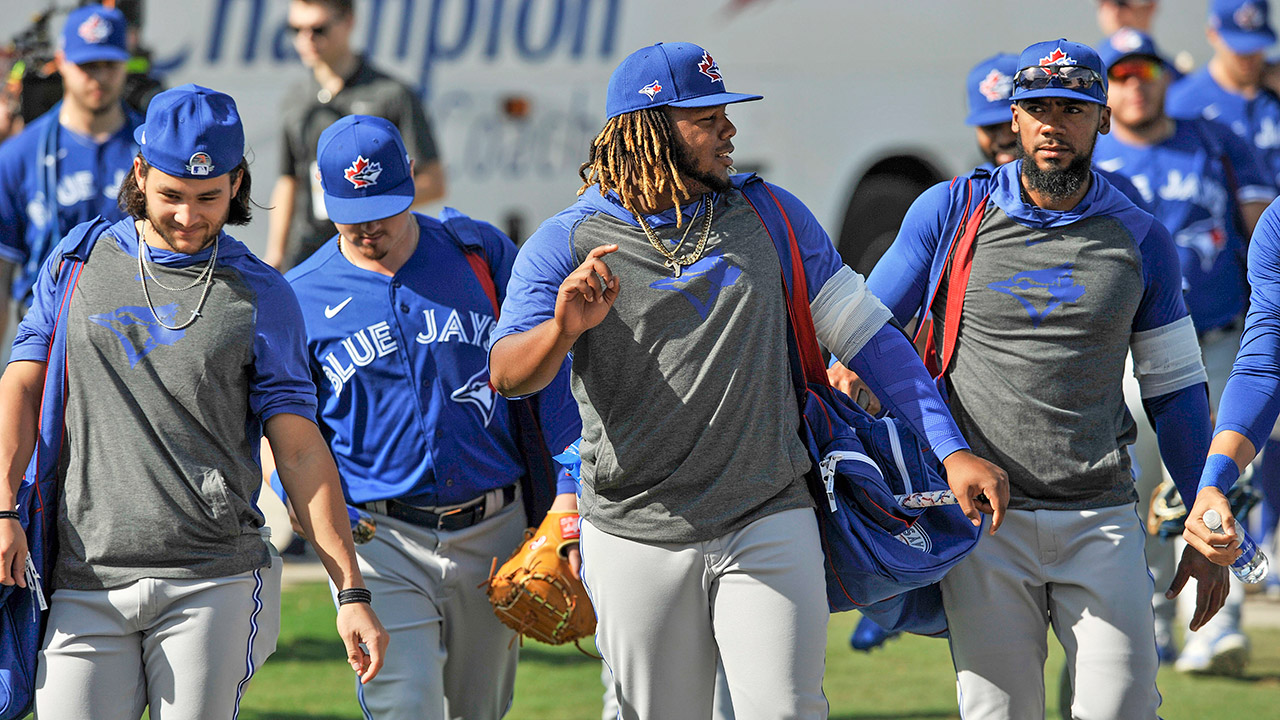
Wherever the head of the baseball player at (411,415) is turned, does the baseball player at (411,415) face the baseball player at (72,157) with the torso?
no

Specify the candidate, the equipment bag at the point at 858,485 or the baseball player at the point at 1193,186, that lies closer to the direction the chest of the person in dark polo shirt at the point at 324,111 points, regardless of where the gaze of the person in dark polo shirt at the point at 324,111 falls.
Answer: the equipment bag

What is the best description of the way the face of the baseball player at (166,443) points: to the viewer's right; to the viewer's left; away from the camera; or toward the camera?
toward the camera

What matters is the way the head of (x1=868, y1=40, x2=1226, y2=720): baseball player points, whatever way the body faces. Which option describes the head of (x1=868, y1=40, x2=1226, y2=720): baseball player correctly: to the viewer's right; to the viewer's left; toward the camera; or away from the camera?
toward the camera

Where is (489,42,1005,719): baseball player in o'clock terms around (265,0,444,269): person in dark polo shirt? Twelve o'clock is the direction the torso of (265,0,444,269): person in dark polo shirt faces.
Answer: (489,42,1005,719): baseball player is roughly at 10 o'clock from (265,0,444,269): person in dark polo shirt.

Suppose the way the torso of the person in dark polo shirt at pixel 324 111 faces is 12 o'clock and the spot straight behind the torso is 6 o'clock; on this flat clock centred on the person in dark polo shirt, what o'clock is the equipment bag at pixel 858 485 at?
The equipment bag is roughly at 10 o'clock from the person in dark polo shirt.

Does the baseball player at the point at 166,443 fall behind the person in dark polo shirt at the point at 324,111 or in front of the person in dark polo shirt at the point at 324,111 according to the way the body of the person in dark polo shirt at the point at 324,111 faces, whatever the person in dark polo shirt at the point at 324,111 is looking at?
in front

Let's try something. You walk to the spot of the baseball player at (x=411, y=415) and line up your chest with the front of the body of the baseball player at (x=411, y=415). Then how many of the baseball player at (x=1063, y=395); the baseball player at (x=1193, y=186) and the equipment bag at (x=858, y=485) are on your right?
0

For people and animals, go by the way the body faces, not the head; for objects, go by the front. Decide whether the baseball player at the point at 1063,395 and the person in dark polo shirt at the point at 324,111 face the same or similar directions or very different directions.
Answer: same or similar directions

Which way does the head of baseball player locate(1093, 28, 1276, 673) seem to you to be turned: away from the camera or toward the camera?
toward the camera

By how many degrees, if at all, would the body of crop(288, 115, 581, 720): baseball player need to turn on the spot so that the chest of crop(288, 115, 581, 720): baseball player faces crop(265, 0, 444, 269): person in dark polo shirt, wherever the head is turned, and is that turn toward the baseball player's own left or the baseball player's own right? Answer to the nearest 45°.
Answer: approximately 180°

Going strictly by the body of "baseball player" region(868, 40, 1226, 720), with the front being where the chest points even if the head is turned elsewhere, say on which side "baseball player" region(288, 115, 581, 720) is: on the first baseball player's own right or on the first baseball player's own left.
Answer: on the first baseball player's own right

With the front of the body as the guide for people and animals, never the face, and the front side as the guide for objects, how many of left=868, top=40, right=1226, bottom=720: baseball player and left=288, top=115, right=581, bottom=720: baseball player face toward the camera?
2

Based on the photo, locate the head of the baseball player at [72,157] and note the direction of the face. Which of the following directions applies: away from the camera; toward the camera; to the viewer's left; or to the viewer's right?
toward the camera

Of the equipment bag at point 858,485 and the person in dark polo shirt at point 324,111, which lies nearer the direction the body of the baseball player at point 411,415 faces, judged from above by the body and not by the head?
the equipment bag

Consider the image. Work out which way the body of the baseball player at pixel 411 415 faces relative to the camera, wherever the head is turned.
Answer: toward the camera

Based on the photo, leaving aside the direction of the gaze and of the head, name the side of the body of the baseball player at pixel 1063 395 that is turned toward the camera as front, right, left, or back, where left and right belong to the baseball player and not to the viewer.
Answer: front

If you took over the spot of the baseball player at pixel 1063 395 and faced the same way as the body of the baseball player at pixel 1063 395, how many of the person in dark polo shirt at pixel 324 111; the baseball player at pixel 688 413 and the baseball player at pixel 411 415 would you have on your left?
0

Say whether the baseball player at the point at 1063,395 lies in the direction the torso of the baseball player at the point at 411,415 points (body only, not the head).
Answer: no
